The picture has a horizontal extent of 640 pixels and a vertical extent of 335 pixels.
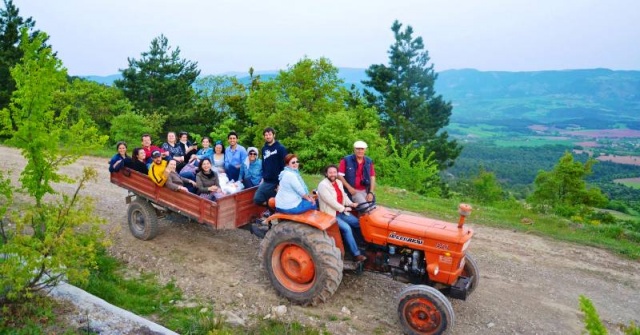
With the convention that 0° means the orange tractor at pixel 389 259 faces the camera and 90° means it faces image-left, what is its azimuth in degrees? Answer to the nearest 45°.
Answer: approximately 315°

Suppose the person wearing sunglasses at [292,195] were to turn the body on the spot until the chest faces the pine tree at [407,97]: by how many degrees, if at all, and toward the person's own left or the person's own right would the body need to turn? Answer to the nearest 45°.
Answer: approximately 90° to the person's own left

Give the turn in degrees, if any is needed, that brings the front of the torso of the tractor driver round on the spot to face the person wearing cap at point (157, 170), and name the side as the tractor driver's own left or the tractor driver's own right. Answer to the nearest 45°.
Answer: approximately 135° to the tractor driver's own right

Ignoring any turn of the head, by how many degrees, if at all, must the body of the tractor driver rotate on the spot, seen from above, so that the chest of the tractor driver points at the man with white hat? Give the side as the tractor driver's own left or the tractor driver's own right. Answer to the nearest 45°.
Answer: approximately 135° to the tractor driver's own left

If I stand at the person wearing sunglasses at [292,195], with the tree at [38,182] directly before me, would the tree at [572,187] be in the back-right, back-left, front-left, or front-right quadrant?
back-right

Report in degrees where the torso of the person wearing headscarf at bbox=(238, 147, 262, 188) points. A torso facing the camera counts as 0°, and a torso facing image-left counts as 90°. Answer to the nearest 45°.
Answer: approximately 0°
